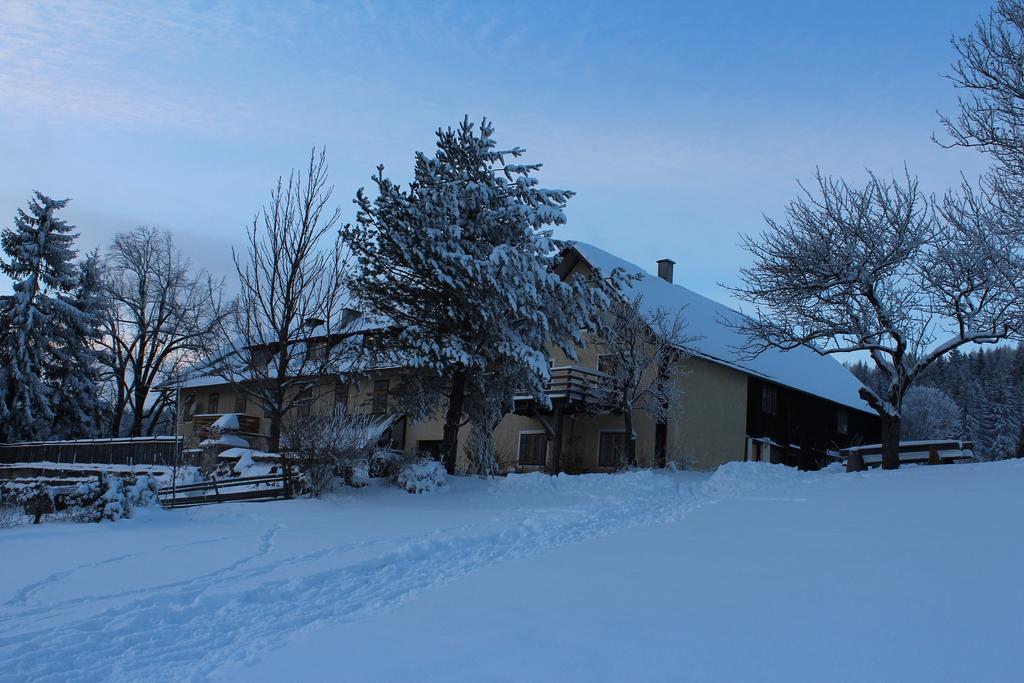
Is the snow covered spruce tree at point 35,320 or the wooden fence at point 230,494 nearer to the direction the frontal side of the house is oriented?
the wooden fence

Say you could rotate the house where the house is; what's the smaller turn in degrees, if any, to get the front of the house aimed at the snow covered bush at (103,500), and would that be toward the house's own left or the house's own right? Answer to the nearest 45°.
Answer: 0° — it already faces it

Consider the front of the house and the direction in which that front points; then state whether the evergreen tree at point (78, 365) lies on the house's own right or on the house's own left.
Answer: on the house's own right

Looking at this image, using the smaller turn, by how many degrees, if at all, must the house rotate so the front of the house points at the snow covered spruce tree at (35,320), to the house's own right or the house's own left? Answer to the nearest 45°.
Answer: approximately 45° to the house's own right

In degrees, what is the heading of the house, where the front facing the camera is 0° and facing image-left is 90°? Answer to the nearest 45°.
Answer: approximately 45°

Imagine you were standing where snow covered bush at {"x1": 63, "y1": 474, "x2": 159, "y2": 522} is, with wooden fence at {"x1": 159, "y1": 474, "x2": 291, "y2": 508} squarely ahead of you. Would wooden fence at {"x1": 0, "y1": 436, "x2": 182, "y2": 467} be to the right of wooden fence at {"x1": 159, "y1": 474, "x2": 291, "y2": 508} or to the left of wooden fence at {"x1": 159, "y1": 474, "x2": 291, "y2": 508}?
left

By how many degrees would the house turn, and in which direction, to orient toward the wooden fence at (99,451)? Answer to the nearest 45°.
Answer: approximately 45° to its right

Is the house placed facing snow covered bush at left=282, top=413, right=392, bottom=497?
yes

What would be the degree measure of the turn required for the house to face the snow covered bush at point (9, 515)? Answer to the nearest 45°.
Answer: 0° — it already faces it

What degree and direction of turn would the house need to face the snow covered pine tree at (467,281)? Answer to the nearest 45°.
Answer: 0° — it already faces it

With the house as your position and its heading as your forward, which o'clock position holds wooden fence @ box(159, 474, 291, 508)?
The wooden fence is roughly at 12 o'clock from the house.
